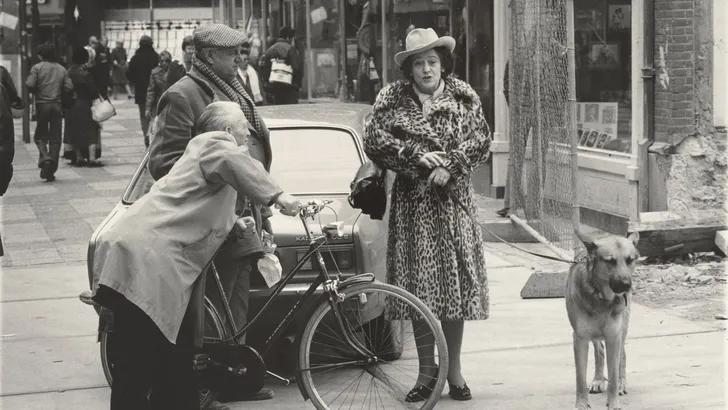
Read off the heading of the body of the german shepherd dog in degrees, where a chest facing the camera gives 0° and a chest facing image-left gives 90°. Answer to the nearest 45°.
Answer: approximately 0°

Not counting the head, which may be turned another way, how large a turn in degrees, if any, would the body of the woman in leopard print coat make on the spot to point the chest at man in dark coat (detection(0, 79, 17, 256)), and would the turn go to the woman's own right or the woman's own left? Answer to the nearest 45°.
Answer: approximately 135° to the woman's own right

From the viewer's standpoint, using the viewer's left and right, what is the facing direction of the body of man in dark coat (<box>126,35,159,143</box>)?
facing away from the viewer

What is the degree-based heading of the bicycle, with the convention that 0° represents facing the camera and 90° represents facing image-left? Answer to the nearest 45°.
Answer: approximately 270°

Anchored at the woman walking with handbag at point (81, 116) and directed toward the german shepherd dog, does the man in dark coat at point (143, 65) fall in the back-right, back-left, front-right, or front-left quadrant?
back-left

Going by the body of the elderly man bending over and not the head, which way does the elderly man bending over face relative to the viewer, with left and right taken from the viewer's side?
facing away from the viewer and to the right of the viewer

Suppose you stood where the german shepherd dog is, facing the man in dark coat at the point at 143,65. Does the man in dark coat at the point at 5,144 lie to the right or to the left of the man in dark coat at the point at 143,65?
left

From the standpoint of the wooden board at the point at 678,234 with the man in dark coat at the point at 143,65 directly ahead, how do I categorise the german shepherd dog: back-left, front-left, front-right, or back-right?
back-left

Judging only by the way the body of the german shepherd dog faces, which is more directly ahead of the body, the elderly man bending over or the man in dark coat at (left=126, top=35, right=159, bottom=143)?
the elderly man bending over

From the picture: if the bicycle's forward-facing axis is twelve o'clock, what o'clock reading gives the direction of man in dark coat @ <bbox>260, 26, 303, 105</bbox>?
The man in dark coat is roughly at 9 o'clock from the bicycle.

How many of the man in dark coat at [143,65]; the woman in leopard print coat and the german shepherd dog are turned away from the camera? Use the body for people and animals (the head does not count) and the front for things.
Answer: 1

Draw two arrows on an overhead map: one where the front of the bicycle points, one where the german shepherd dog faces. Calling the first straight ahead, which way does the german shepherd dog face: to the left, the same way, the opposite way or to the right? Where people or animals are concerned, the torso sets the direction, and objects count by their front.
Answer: to the right

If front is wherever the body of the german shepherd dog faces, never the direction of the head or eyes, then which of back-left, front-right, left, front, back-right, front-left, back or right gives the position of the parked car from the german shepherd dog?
back-right

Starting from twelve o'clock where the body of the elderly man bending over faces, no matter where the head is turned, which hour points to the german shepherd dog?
The german shepherd dog is roughly at 1 o'clock from the elderly man bending over.

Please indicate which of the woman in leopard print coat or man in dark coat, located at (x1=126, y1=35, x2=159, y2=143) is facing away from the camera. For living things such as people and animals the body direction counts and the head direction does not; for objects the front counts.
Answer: the man in dark coat
